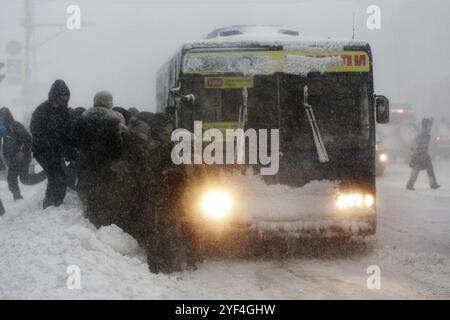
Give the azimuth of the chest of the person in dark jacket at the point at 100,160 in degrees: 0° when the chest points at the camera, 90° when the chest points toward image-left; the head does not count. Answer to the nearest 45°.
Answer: approximately 225°

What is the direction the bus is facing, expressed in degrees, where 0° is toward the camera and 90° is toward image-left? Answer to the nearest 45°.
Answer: approximately 0°

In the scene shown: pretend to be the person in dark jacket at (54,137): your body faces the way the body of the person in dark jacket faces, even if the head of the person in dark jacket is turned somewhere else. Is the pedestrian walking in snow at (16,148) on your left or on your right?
on your left

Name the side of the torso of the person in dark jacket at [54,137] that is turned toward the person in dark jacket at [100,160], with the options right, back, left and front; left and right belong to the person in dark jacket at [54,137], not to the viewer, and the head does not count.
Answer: front

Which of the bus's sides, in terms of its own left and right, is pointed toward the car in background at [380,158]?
back
